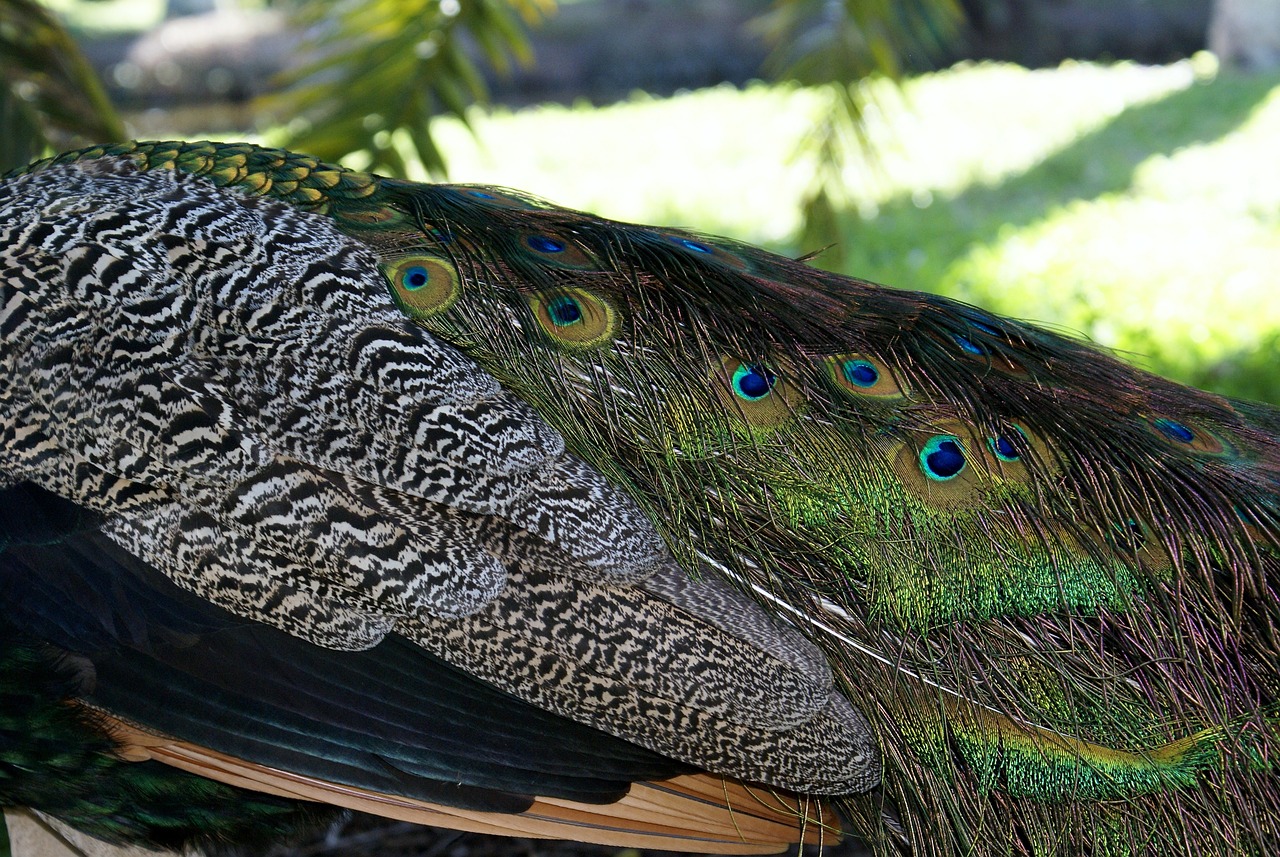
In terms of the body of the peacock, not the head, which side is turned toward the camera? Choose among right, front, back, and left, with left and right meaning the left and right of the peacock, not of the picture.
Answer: left
